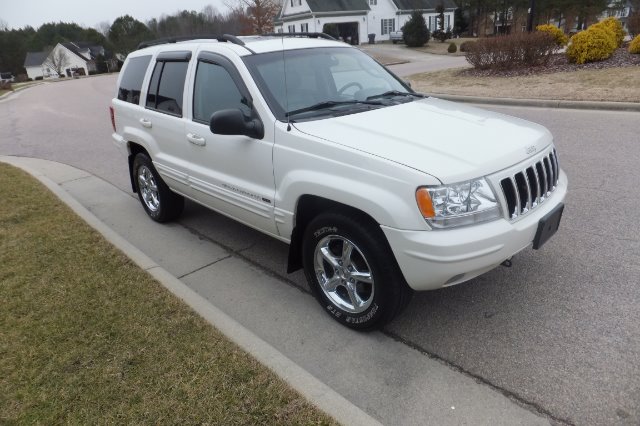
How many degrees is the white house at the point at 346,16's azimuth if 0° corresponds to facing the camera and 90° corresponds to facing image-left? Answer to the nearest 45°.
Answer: approximately 0°

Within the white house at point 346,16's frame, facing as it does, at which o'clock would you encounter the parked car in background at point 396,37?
The parked car in background is roughly at 10 o'clock from the white house.

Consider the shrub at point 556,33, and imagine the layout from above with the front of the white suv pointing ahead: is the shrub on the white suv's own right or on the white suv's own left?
on the white suv's own left

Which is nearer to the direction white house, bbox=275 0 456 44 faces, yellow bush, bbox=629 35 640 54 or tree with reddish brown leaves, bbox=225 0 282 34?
the yellow bush

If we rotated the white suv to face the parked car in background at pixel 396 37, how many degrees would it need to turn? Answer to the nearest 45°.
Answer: approximately 135° to its left

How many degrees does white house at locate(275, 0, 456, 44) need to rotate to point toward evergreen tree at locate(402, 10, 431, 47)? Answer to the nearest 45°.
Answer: approximately 45° to its left

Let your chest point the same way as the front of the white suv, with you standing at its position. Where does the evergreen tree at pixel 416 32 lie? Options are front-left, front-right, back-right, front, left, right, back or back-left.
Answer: back-left

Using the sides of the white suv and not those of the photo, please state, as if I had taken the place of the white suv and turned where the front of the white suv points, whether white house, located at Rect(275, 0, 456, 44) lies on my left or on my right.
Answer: on my left
